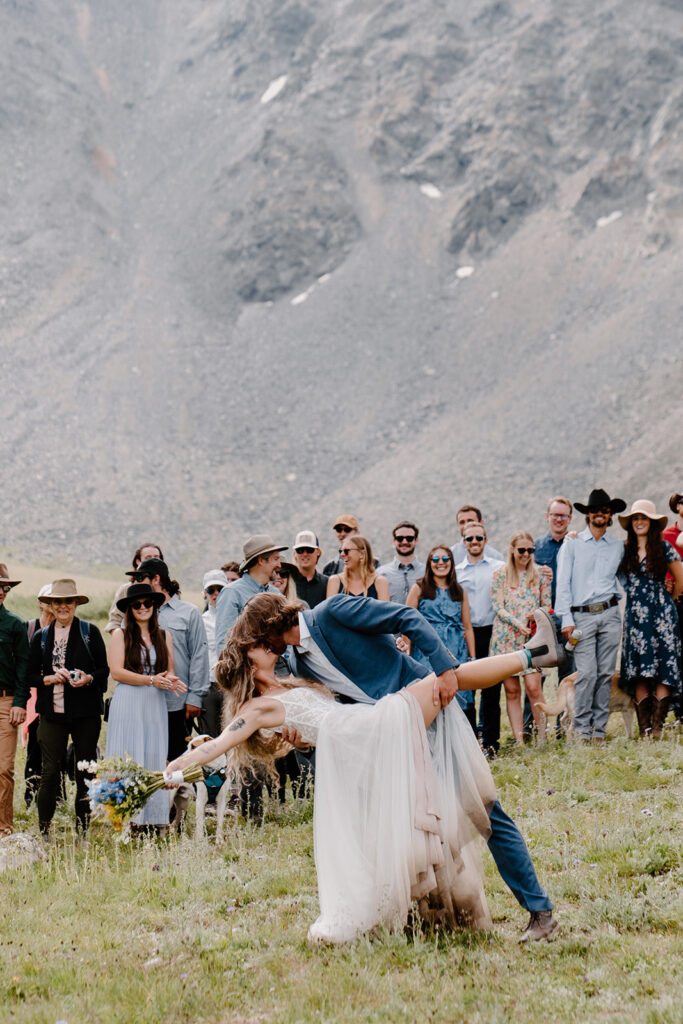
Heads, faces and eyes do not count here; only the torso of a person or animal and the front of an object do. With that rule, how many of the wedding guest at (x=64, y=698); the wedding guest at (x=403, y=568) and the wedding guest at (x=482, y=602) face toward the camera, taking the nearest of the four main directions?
3

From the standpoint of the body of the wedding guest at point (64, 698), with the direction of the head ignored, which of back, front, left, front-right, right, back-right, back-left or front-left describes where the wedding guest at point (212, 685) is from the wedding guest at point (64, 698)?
back-left

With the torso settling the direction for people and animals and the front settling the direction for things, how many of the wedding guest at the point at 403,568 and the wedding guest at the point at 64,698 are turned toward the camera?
2

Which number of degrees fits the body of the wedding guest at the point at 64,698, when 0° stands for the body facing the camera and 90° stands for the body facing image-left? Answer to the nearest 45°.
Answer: approximately 0°

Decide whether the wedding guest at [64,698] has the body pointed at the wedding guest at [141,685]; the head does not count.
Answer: no

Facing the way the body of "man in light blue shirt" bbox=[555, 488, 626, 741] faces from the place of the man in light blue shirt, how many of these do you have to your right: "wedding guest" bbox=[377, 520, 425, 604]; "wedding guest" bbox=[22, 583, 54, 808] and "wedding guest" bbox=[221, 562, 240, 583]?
3

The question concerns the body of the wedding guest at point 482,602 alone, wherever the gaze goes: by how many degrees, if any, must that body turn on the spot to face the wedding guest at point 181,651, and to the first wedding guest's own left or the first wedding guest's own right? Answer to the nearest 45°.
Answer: approximately 45° to the first wedding guest's own right

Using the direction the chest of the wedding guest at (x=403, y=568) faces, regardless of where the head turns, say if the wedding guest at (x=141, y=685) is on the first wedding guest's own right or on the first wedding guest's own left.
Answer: on the first wedding guest's own right

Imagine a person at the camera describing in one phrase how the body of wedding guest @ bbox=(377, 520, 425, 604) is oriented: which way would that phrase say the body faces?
toward the camera

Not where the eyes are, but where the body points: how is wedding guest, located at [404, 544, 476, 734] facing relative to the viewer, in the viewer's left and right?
facing the viewer

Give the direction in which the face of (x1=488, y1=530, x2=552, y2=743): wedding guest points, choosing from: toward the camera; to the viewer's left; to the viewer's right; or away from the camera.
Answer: toward the camera

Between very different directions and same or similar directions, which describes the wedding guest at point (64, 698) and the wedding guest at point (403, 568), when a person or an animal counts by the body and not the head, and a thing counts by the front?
same or similar directions

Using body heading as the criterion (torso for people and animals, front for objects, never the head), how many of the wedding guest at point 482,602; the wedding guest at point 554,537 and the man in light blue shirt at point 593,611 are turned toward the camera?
3

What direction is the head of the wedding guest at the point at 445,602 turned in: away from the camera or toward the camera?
toward the camera

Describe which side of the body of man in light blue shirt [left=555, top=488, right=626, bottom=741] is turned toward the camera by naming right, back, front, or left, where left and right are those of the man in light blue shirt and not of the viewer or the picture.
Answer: front

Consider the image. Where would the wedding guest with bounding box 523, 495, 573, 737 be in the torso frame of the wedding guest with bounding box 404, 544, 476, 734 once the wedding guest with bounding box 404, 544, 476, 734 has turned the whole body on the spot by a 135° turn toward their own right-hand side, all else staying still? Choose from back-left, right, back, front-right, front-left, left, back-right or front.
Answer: right
